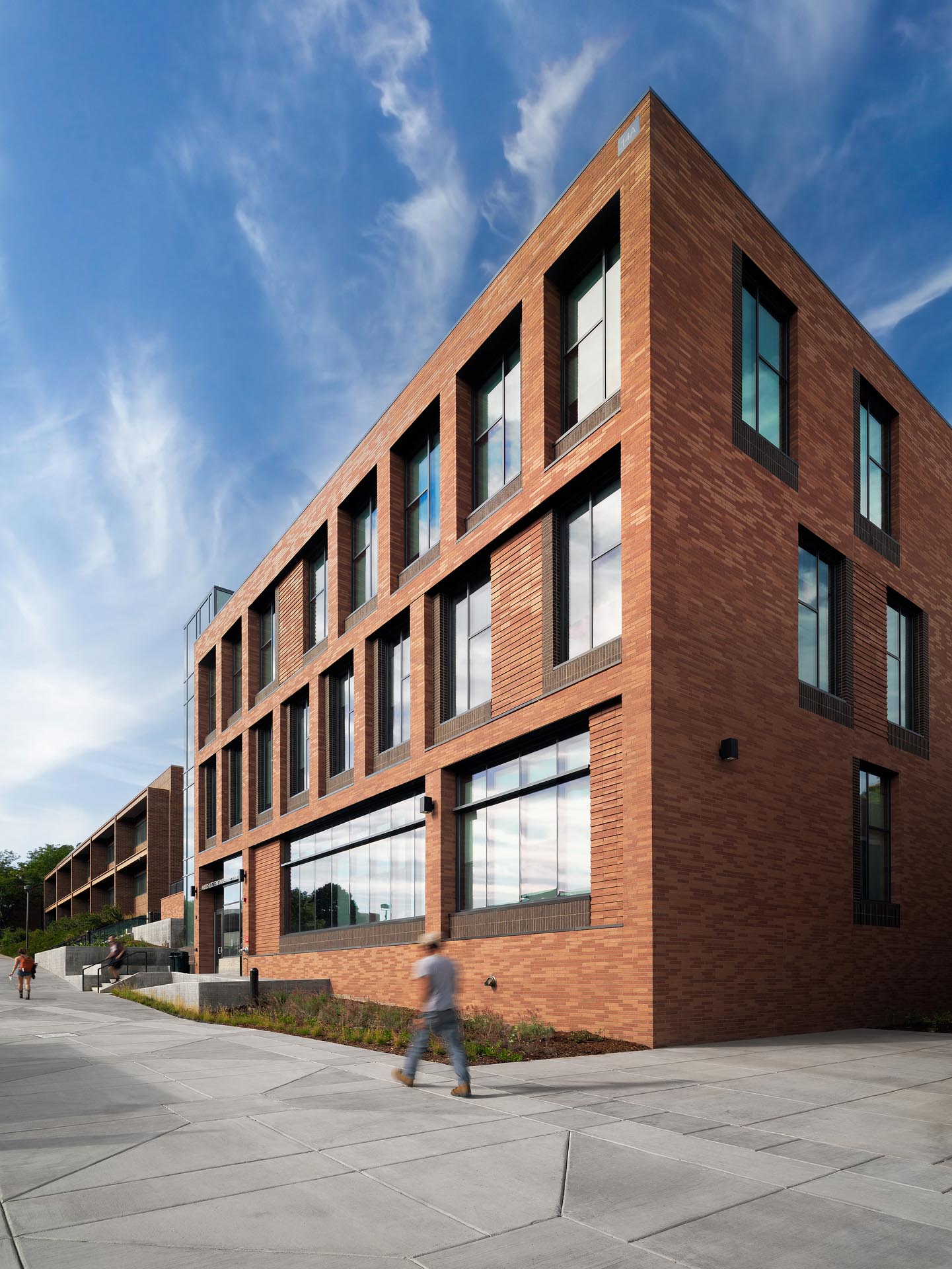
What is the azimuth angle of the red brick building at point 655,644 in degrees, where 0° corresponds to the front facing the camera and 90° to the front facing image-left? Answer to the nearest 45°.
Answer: approximately 45°

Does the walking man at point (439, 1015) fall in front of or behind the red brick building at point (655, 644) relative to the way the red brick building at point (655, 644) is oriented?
in front
